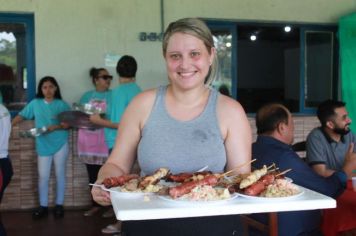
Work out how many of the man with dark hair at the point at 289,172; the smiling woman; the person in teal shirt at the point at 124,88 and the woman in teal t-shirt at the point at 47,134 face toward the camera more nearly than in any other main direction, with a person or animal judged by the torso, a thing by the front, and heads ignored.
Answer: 2

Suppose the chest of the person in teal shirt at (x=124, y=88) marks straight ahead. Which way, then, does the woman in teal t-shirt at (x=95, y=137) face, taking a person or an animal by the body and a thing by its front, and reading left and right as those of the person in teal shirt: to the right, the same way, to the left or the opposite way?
the opposite way

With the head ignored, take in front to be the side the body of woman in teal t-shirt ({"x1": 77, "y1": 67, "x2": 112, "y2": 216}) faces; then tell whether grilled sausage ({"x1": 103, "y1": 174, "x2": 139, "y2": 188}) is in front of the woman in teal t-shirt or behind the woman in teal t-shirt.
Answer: in front

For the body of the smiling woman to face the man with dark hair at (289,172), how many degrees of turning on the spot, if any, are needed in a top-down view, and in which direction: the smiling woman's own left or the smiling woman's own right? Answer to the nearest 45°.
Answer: approximately 135° to the smiling woman's own left

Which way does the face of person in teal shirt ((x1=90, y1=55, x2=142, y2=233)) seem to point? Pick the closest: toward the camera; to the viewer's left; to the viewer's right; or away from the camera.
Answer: away from the camera

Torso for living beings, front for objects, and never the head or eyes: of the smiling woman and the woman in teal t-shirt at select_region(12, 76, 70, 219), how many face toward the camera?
2

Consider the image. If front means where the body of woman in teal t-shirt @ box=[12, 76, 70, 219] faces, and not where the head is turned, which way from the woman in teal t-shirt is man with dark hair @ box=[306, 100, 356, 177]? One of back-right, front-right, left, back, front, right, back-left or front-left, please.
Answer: front-left

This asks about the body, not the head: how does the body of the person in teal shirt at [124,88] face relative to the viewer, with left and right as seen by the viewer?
facing away from the viewer and to the left of the viewer
